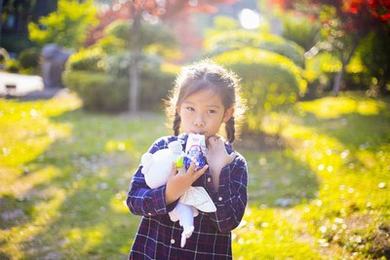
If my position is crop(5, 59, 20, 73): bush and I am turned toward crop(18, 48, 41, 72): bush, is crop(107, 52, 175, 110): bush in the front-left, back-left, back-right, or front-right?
front-right

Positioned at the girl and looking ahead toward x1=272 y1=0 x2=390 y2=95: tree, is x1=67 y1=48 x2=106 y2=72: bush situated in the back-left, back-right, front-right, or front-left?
front-left

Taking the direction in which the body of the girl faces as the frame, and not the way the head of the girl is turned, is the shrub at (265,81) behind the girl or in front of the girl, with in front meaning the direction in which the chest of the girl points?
behind

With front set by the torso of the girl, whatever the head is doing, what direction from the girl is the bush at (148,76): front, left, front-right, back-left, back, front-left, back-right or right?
back

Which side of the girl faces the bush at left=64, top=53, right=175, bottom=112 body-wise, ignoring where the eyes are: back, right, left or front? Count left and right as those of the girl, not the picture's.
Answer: back

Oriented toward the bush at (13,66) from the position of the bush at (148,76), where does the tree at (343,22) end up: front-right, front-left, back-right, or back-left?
back-right

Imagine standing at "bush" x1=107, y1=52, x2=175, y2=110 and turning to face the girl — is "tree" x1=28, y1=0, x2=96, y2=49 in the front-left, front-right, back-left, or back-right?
back-right

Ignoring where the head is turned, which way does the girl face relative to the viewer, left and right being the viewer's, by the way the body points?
facing the viewer

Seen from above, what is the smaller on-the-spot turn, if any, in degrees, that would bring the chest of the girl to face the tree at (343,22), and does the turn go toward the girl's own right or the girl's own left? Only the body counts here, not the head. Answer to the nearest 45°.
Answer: approximately 180°

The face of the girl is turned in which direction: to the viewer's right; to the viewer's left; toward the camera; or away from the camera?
toward the camera

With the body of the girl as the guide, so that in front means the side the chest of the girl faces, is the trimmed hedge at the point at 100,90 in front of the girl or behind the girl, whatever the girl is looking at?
behind

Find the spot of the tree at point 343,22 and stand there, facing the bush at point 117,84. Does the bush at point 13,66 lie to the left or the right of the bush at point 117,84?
right
